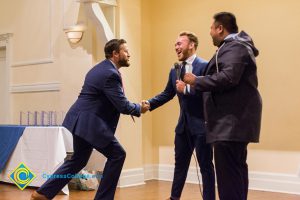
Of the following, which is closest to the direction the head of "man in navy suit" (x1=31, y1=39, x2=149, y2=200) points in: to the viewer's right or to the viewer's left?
to the viewer's right

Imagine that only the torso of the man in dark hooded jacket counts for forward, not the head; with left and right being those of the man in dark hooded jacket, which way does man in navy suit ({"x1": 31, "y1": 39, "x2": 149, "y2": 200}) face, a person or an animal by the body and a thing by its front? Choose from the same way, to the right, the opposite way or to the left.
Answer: the opposite way

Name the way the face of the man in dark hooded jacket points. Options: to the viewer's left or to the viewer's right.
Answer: to the viewer's left

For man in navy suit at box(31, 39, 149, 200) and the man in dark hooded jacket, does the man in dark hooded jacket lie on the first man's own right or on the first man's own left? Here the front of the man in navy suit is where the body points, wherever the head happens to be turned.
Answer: on the first man's own right

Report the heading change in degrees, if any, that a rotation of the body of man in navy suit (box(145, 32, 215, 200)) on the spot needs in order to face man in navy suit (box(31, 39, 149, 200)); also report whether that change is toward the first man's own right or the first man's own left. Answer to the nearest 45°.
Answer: approximately 45° to the first man's own right

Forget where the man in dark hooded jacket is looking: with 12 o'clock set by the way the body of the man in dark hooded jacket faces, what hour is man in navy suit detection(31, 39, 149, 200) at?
The man in navy suit is roughly at 1 o'clock from the man in dark hooded jacket.

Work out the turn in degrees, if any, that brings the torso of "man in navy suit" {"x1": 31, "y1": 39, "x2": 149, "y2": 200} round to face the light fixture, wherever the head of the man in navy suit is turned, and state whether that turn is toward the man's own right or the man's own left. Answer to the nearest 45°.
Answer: approximately 90° to the man's own left

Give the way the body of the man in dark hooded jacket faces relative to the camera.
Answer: to the viewer's left

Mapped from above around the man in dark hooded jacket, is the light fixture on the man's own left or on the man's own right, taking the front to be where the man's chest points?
on the man's own right

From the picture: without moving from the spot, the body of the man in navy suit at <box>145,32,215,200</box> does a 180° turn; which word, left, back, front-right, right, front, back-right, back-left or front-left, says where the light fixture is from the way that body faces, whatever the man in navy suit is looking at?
left

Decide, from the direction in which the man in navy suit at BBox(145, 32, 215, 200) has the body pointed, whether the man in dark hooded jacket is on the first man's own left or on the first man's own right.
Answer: on the first man's own left

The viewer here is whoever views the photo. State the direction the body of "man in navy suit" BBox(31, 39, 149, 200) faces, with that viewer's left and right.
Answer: facing to the right of the viewer

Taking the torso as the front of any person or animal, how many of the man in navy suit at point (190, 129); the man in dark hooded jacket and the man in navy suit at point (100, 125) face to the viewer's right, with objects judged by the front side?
1

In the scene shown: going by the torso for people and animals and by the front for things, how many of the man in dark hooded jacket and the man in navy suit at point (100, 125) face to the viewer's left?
1

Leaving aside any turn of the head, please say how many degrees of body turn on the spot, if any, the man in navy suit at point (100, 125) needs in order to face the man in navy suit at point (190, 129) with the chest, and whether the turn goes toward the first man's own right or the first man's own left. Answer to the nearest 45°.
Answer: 0° — they already face them

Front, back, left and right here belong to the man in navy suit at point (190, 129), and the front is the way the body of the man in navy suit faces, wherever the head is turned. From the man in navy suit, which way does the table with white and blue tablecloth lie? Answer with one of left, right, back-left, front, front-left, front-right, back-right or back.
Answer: right
